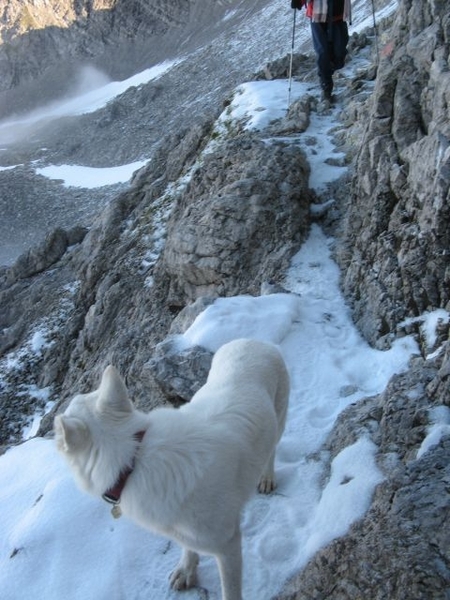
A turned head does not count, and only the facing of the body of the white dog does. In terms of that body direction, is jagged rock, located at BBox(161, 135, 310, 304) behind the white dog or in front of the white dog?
behind

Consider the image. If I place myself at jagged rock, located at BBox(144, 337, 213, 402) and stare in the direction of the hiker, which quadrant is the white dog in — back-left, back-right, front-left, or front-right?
back-right

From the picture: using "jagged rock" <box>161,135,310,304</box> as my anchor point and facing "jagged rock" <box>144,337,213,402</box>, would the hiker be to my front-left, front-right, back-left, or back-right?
back-left

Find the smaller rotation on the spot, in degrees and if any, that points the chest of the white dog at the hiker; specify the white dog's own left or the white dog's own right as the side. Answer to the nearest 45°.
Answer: approximately 180°

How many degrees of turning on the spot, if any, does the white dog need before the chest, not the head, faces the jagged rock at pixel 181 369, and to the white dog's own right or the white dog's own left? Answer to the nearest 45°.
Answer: approximately 135° to the white dog's own right

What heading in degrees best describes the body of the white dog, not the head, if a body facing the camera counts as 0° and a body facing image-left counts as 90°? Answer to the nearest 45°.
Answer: approximately 45°
